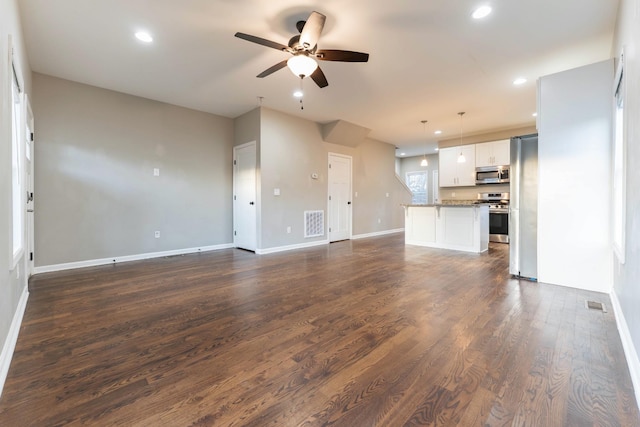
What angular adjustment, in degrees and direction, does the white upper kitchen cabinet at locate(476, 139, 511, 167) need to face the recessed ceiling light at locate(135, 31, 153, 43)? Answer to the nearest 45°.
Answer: approximately 45° to its right

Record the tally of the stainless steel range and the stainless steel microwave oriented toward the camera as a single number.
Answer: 2

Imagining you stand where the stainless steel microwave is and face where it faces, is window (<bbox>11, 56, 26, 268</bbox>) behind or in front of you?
in front

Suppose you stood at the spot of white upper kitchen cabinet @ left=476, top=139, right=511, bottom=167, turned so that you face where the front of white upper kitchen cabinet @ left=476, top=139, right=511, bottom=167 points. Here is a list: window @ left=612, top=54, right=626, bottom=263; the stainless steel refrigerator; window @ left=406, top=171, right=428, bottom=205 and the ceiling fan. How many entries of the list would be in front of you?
3

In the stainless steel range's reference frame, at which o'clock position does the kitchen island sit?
The kitchen island is roughly at 1 o'clock from the stainless steel range.

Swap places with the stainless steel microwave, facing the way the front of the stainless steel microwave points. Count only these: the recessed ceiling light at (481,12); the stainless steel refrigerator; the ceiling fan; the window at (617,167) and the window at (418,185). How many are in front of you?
4

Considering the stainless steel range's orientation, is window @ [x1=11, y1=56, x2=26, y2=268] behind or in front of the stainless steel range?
in front

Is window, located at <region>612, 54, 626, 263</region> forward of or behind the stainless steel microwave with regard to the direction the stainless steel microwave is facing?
forward

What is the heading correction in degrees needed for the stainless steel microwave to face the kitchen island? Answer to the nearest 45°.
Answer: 0° — it already faces it

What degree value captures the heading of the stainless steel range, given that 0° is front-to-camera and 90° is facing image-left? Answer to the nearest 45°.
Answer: approximately 0°

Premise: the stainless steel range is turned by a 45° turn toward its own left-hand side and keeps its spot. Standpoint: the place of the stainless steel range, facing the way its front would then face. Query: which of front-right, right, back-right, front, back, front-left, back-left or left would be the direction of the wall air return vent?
right

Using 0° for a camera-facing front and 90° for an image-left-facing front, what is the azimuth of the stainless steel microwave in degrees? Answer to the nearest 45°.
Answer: approximately 0°
